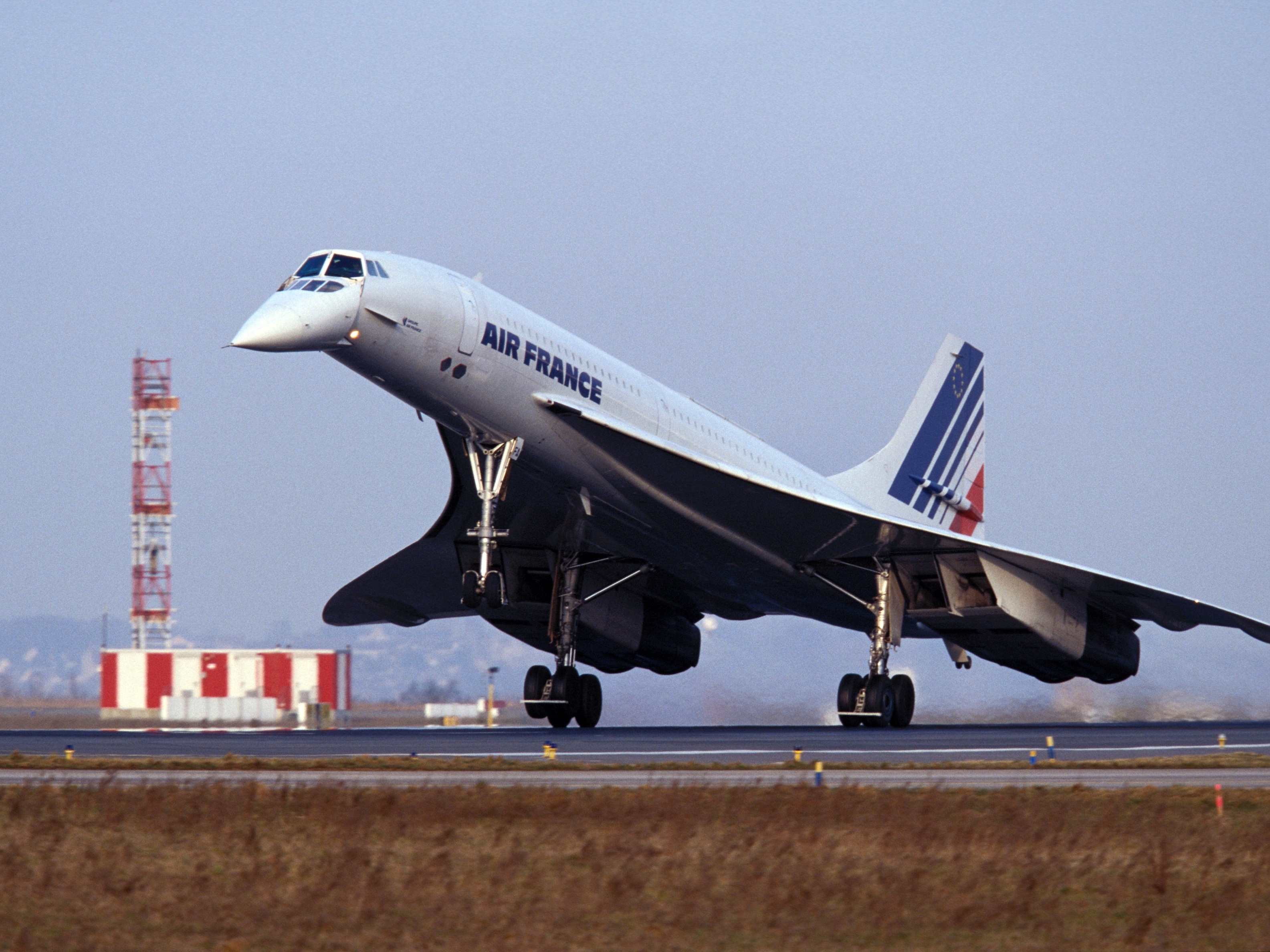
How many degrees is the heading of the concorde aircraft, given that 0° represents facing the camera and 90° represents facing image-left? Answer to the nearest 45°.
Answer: approximately 45°

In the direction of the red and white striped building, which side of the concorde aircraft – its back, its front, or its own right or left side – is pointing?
right
